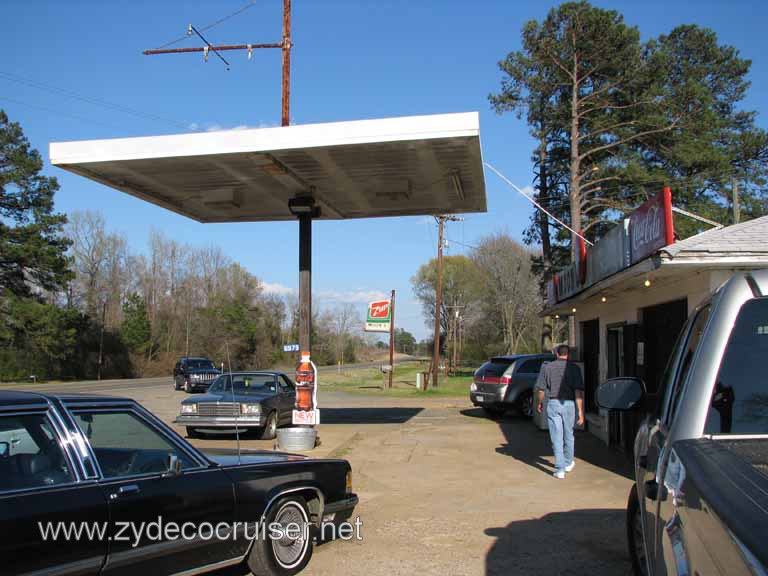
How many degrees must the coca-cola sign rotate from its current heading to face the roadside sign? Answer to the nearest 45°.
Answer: approximately 90° to its right

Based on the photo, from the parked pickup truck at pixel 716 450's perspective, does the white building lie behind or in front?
in front

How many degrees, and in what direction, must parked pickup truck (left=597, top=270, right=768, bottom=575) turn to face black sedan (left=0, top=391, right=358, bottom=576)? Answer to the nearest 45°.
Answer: approximately 90° to its left

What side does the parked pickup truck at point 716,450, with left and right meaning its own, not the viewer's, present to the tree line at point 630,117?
front

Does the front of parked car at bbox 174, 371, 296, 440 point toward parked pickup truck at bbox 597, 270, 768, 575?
no

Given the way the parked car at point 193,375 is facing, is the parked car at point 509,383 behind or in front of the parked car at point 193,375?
in front

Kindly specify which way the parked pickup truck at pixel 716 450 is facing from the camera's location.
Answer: facing away from the viewer

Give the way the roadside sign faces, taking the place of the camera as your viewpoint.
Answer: facing the viewer

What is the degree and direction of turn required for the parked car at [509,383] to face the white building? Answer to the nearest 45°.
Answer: approximately 135° to its right

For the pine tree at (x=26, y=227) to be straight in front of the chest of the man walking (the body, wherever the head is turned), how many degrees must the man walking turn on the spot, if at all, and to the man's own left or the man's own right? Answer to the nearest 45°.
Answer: approximately 45° to the man's own left

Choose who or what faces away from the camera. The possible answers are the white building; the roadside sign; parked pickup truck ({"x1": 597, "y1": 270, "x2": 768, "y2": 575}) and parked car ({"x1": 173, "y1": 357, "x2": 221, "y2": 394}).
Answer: parked pickup truck ({"x1": 597, "y1": 270, "x2": 768, "y2": 575})

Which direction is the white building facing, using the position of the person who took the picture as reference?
facing the viewer and to the left of the viewer

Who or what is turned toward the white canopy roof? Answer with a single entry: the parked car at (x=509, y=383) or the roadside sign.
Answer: the roadside sign

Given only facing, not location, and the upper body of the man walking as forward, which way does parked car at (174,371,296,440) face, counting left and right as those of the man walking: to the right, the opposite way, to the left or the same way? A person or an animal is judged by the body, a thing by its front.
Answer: the opposite way

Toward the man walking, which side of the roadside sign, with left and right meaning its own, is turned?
front

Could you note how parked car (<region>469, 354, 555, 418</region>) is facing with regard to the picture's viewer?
facing away from the viewer and to the right of the viewer

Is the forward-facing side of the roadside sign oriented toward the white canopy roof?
yes

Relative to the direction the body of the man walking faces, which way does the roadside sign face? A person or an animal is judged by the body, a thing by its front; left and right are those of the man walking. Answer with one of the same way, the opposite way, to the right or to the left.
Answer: the opposite way
